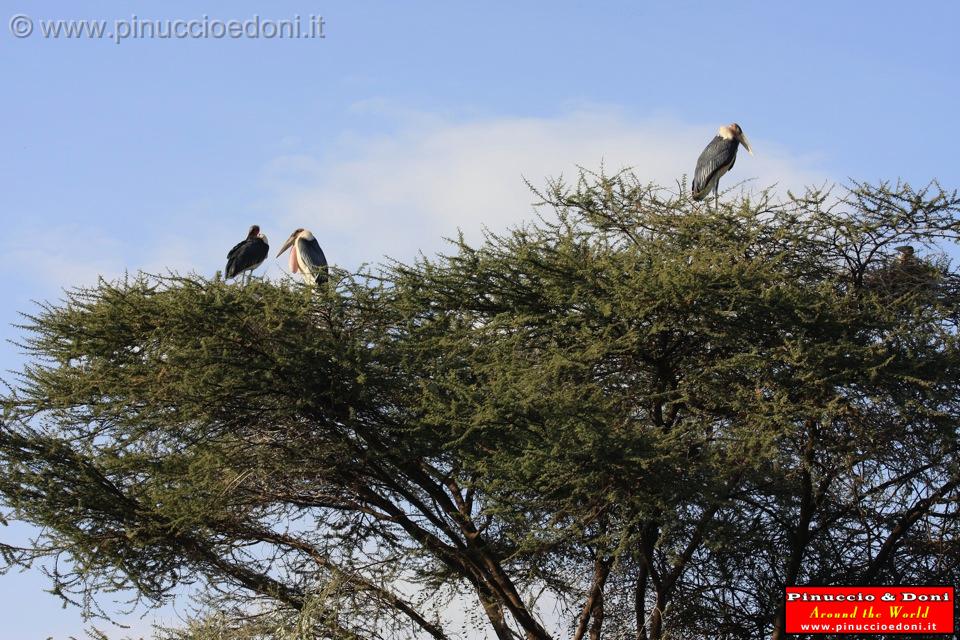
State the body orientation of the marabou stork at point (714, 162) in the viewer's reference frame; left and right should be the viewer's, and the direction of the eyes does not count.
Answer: facing to the right of the viewer

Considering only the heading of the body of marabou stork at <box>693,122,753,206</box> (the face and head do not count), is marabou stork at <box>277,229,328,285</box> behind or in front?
behind

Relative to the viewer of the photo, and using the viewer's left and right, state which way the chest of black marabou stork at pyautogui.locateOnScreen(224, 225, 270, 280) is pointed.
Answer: facing away from the viewer and to the right of the viewer
